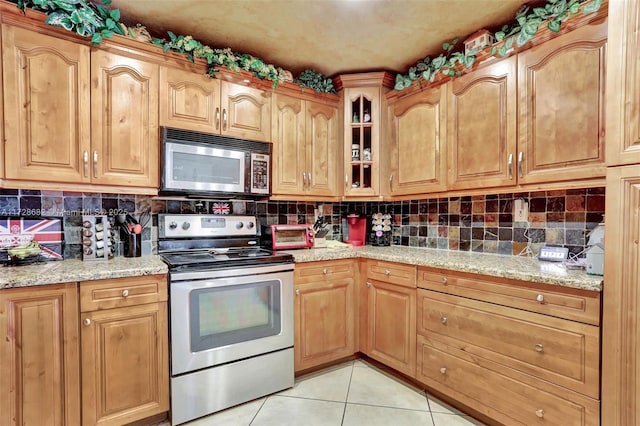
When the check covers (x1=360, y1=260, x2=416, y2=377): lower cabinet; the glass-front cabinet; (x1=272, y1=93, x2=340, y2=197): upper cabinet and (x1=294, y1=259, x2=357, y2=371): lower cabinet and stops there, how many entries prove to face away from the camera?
0

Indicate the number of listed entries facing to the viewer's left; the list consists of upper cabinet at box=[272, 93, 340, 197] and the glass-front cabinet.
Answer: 0

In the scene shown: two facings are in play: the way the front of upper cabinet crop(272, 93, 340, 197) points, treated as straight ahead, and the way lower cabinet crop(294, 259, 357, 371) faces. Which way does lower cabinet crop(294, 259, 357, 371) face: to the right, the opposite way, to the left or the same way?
the same way

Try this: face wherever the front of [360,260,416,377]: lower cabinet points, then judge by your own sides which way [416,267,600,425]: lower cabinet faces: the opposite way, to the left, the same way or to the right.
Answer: the same way

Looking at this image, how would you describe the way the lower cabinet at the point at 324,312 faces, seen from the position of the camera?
facing the viewer and to the right of the viewer

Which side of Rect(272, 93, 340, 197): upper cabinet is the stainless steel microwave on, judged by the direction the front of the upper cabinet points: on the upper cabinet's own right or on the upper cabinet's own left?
on the upper cabinet's own right

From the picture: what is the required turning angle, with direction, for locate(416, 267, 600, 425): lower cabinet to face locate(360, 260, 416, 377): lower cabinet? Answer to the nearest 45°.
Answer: approximately 45° to its right

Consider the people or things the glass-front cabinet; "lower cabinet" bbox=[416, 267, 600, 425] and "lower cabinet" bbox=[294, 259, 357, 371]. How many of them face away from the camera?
0

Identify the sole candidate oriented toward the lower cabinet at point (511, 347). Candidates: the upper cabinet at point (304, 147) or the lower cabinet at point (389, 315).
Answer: the upper cabinet

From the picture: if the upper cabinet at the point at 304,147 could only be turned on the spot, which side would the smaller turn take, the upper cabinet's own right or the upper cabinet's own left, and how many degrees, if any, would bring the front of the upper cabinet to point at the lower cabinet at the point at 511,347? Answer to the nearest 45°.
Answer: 0° — it already faces it

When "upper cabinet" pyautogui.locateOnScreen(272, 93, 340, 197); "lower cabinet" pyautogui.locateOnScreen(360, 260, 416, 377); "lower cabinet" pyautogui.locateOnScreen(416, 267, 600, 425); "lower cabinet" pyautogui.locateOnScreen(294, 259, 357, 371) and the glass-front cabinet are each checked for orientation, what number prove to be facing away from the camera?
0

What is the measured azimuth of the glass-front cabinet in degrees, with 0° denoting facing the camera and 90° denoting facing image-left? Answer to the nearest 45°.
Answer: approximately 0°

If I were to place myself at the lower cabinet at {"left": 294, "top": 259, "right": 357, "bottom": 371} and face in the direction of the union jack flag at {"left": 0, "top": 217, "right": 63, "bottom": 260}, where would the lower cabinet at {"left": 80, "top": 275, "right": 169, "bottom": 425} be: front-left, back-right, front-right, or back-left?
front-left

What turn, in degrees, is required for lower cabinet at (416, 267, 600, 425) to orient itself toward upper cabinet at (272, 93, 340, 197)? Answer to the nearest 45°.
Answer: approximately 45° to its right
